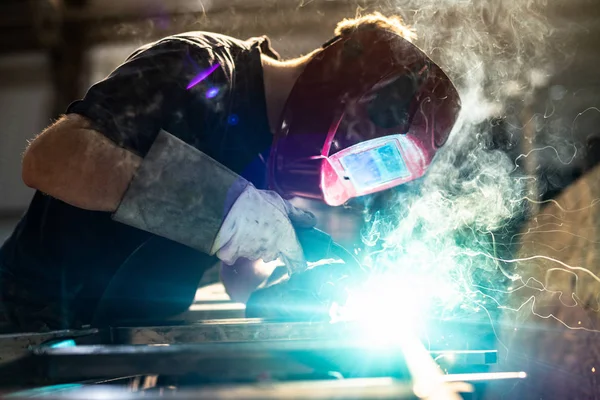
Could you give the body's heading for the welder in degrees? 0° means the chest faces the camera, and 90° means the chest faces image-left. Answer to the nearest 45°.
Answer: approximately 315°
